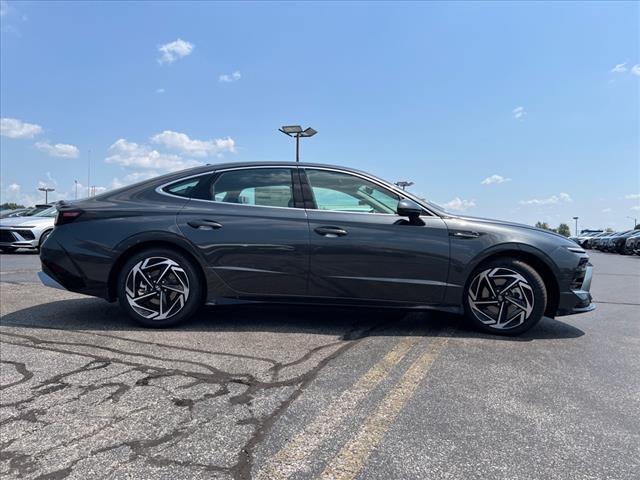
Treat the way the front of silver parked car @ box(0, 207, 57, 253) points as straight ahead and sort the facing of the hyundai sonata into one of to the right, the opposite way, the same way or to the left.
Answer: to the left

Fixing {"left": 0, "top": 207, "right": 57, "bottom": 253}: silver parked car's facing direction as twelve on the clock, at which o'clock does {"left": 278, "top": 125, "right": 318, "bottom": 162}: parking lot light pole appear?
The parking lot light pole is roughly at 7 o'clock from the silver parked car.

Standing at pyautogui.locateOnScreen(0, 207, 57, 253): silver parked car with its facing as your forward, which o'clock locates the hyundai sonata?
The hyundai sonata is roughly at 10 o'clock from the silver parked car.

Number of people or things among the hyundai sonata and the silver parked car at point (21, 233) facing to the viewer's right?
1

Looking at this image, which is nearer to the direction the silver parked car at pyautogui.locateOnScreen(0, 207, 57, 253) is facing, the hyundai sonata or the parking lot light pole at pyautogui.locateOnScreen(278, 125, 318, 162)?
the hyundai sonata

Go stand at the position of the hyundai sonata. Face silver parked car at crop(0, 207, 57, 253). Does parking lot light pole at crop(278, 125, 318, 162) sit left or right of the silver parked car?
right

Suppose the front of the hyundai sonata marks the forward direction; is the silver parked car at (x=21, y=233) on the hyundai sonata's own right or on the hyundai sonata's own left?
on the hyundai sonata's own left

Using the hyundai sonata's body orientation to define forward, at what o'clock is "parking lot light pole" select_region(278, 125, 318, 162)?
The parking lot light pole is roughly at 9 o'clock from the hyundai sonata.

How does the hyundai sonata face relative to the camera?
to the viewer's right

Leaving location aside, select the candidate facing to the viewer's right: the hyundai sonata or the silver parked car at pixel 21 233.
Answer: the hyundai sonata

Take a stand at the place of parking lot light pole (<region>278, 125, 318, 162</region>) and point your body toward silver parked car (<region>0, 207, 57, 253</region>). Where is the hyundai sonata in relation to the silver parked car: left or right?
left

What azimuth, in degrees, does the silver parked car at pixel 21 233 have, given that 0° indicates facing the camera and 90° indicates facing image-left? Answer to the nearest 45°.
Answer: approximately 45°
